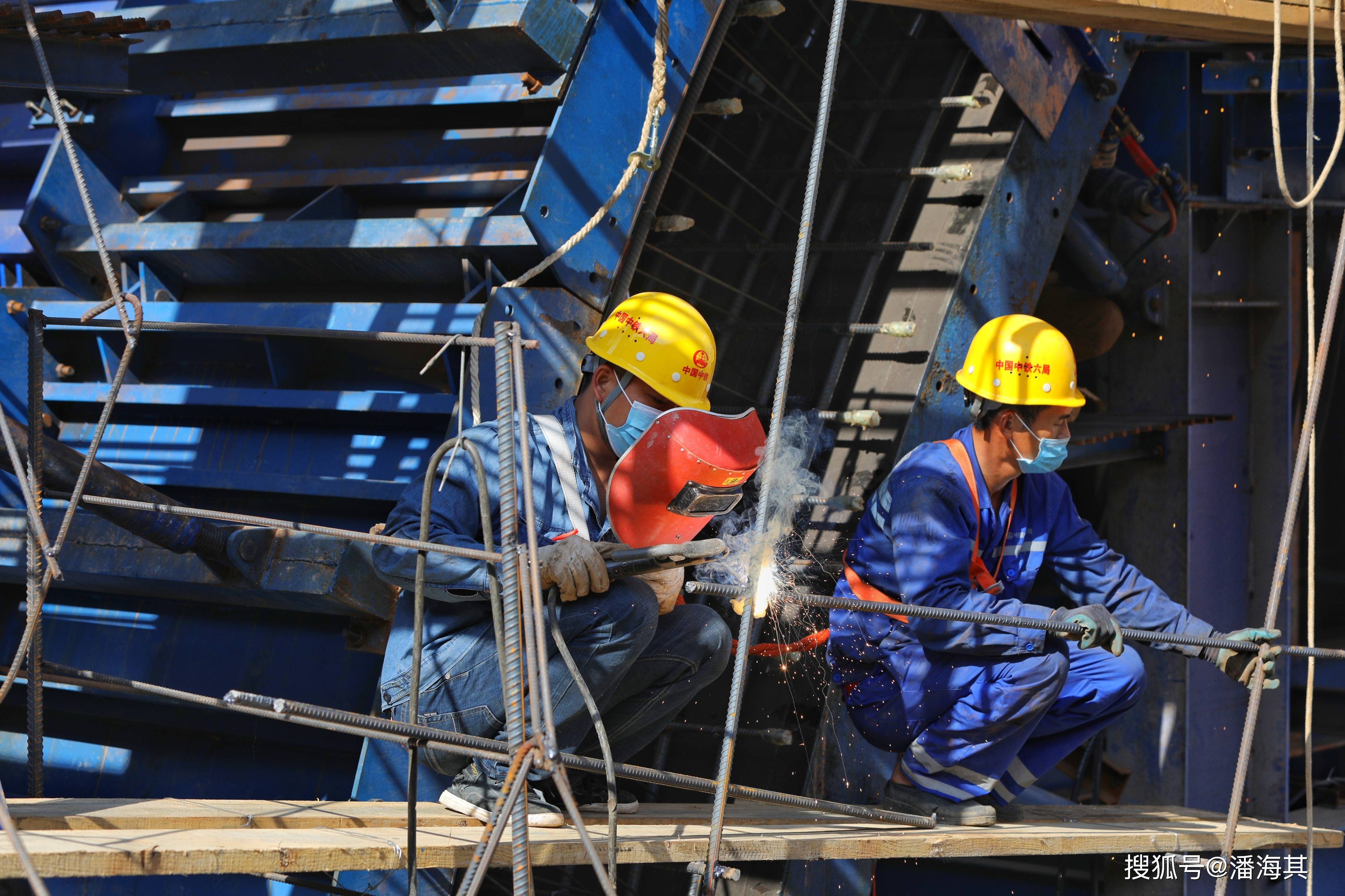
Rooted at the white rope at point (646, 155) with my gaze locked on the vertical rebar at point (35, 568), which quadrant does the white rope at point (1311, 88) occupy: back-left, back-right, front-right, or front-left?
back-left

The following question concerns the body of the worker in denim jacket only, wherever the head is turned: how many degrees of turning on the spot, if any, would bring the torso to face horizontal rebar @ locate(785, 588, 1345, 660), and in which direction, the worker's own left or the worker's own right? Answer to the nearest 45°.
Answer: approximately 45° to the worker's own right

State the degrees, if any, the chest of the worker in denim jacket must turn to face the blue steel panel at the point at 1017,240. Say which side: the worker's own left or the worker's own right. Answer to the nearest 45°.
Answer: approximately 45° to the worker's own left

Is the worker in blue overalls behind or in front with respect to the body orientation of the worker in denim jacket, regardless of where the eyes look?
in front

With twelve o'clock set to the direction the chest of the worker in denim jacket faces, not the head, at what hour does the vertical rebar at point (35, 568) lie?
The vertical rebar is roughly at 6 o'clock from the worker in denim jacket.

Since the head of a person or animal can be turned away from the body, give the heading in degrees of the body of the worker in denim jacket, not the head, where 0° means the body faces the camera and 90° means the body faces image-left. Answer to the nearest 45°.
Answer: approximately 270°

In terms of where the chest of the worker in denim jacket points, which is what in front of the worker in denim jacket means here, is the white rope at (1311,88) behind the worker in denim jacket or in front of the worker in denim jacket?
in front
